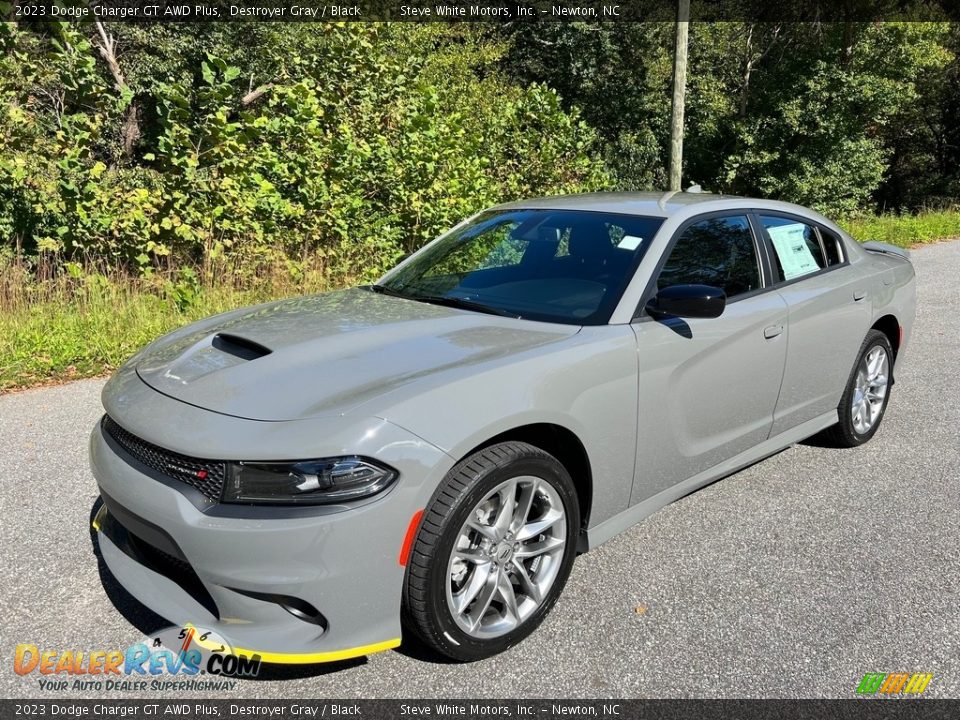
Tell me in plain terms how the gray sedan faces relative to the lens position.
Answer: facing the viewer and to the left of the viewer

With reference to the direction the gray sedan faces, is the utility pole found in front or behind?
behind
